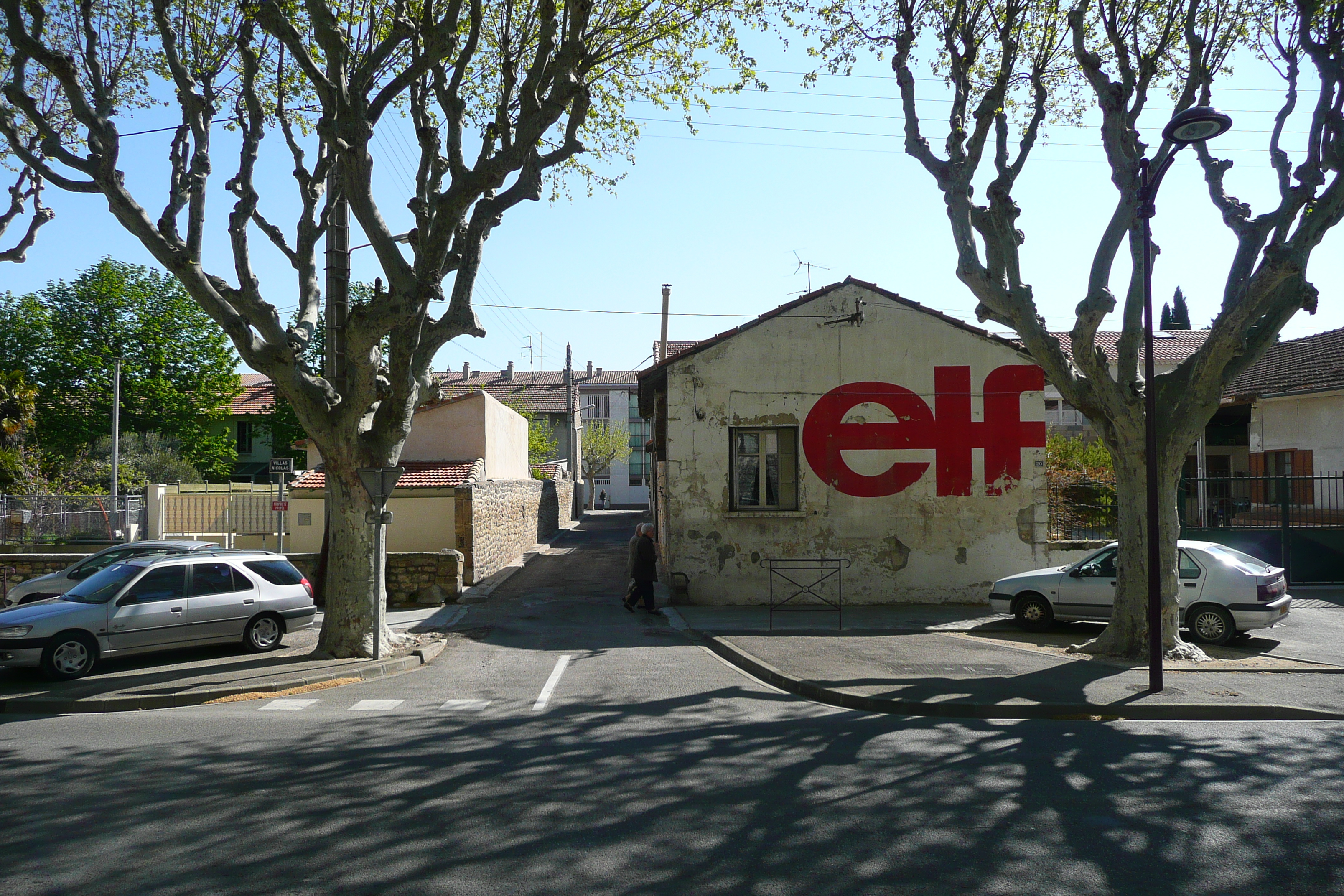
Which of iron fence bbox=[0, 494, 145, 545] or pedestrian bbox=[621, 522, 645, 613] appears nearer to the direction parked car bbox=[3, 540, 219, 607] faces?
the iron fence

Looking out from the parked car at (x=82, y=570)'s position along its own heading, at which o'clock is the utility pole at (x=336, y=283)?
The utility pole is roughly at 6 o'clock from the parked car.

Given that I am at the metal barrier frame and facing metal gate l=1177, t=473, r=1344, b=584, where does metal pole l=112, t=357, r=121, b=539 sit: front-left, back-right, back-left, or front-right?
back-left

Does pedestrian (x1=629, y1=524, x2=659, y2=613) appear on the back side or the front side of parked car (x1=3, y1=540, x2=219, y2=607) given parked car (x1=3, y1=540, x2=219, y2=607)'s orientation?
on the back side

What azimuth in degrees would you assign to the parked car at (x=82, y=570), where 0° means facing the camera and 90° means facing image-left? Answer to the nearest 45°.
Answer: approximately 90°

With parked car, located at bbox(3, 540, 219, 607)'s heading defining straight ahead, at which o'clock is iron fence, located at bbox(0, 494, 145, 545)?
The iron fence is roughly at 3 o'clock from the parked car.

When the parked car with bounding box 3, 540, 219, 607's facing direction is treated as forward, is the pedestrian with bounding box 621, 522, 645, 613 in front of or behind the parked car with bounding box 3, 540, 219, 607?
behind

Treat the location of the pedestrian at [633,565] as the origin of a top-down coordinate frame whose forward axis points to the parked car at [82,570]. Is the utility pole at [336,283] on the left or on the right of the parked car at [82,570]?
left
